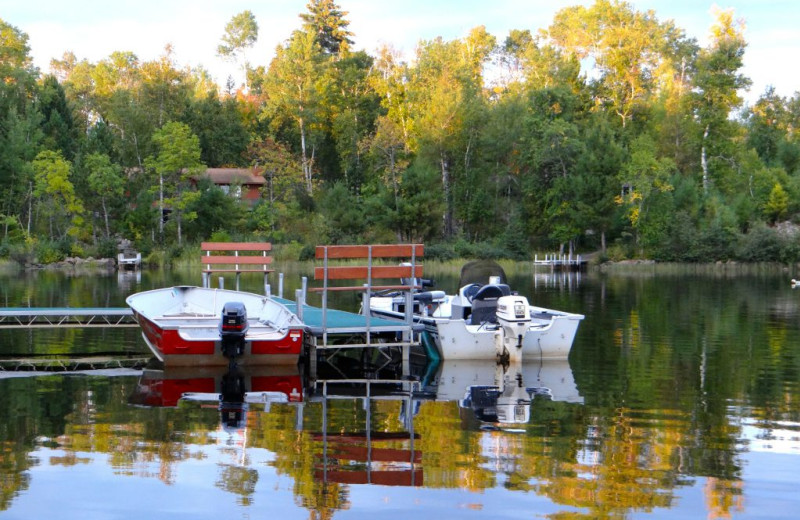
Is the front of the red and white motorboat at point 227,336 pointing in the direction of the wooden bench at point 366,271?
no

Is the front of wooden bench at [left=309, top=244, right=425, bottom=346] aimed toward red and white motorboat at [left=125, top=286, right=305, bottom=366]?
no

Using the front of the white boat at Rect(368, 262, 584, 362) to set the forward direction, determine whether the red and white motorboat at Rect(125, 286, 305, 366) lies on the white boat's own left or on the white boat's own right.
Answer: on the white boat's own left

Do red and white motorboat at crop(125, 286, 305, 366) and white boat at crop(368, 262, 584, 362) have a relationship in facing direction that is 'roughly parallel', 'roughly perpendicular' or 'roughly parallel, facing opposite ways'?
roughly parallel

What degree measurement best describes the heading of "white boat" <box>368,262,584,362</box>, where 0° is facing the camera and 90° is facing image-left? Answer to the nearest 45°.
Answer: approximately 135°

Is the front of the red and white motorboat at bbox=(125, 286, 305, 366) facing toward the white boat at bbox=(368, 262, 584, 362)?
no

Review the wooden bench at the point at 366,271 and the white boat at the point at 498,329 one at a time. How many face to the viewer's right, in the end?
0

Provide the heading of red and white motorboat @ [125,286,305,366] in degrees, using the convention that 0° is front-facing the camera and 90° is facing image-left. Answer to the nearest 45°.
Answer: approximately 135°
